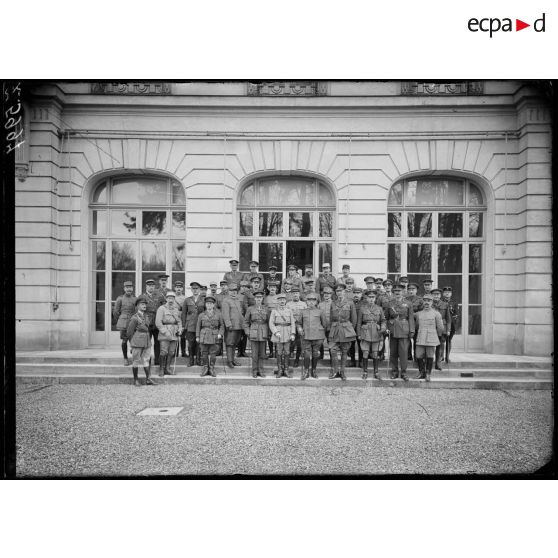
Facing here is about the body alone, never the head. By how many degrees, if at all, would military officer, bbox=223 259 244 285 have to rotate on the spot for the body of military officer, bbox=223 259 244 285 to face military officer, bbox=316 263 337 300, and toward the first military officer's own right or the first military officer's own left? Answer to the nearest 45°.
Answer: approximately 90° to the first military officer's own left

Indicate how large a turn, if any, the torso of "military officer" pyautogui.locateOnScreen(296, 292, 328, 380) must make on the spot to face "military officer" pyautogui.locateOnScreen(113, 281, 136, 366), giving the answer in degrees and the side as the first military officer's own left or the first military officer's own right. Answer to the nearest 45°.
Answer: approximately 90° to the first military officer's own right

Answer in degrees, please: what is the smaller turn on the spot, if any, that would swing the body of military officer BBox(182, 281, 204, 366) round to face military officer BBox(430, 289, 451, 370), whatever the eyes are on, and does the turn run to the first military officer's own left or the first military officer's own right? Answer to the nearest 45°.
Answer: approximately 90° to the first military officer's own left

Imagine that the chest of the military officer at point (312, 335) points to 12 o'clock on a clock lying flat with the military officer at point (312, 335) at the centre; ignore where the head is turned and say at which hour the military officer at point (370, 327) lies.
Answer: the military officer at point (370, 327) is roughly at 9 o'clock from the military officer at point (312, 335).

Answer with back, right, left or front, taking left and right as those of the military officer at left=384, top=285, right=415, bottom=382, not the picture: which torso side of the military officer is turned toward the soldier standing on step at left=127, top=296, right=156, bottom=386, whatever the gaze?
right

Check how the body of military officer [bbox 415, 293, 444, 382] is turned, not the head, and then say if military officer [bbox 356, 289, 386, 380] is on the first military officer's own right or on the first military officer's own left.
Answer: on the first military officer's own right

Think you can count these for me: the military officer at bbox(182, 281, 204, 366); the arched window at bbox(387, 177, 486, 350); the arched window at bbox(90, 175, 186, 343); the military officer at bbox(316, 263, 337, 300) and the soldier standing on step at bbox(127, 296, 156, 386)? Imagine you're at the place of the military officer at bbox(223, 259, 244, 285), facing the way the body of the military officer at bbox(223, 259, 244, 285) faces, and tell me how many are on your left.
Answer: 2

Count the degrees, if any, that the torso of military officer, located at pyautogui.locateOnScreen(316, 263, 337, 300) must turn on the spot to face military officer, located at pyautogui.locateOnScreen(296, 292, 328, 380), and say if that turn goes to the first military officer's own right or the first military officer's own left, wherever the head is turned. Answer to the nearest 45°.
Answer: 0° — they already face them

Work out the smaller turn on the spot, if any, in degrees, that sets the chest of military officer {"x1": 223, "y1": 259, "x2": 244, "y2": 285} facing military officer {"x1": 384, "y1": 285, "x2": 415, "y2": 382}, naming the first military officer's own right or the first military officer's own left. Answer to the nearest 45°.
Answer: approximately 45° to the first military officer's own left

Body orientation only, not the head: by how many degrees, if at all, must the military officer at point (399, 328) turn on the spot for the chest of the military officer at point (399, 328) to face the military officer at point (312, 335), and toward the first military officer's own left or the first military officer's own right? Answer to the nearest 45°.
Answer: approximately 90° to the first military officer's own right

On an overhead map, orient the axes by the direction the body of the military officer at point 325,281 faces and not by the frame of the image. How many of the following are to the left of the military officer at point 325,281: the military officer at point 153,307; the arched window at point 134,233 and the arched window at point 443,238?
1
